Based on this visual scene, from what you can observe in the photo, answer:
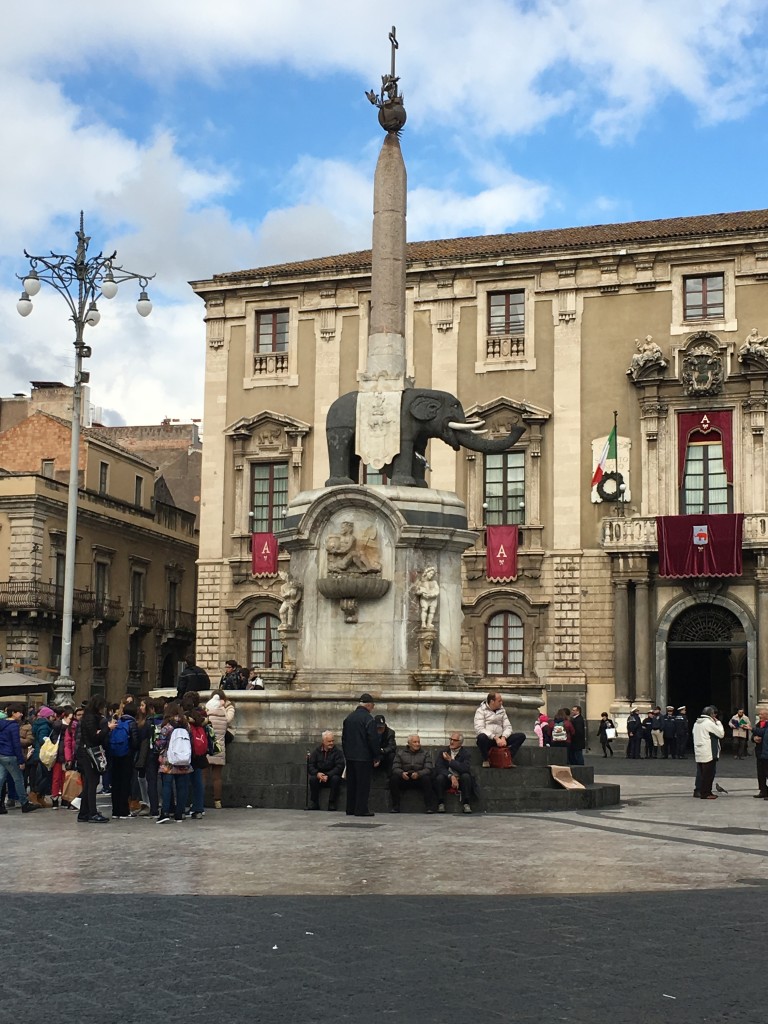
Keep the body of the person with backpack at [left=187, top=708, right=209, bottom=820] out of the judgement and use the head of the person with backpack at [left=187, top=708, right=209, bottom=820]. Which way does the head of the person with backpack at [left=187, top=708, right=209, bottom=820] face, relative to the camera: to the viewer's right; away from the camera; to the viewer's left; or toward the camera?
away from the camera

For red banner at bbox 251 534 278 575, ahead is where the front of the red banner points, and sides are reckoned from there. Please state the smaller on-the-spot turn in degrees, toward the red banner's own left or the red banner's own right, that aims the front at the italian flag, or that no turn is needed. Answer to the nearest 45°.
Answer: approximately 90° to the red banner's own left

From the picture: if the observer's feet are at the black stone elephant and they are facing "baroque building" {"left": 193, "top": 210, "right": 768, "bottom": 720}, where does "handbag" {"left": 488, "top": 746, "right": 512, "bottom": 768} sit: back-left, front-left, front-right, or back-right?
back-right

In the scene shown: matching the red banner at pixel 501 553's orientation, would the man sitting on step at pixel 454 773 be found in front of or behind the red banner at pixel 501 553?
in front

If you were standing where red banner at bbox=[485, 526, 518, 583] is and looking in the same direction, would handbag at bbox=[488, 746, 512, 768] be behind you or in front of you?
in front

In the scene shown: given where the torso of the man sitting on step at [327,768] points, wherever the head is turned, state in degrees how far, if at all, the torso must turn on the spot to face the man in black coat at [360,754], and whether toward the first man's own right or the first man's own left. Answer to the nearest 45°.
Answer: approximately 45° to the first man's own left

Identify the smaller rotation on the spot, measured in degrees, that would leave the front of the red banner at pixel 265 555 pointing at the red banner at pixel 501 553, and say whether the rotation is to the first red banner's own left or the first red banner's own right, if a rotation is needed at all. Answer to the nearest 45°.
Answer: approximately 90° to the first red banner's own left

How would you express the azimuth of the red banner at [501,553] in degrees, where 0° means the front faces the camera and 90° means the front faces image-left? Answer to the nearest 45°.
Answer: approximately 0°

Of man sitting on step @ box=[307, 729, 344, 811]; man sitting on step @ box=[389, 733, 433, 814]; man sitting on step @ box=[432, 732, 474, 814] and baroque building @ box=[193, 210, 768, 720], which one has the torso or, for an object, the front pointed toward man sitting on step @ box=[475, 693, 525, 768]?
the baroque building

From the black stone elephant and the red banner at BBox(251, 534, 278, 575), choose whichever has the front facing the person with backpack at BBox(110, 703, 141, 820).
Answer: the red banner

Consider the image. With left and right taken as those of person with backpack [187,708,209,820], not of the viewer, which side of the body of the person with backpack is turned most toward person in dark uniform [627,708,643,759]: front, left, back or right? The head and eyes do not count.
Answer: right

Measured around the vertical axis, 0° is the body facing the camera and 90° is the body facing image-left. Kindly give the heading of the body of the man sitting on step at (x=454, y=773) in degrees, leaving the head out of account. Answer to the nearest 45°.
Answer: approximately 0°

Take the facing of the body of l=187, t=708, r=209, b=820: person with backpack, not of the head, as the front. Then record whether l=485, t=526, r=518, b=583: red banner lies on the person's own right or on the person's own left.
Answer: on the person's own right

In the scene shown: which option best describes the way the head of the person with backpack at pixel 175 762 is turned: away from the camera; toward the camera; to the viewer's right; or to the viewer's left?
away from the camera

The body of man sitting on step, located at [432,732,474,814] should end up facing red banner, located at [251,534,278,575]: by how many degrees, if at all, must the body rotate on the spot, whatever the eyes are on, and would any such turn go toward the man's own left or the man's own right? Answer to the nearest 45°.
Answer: approximately 180°
